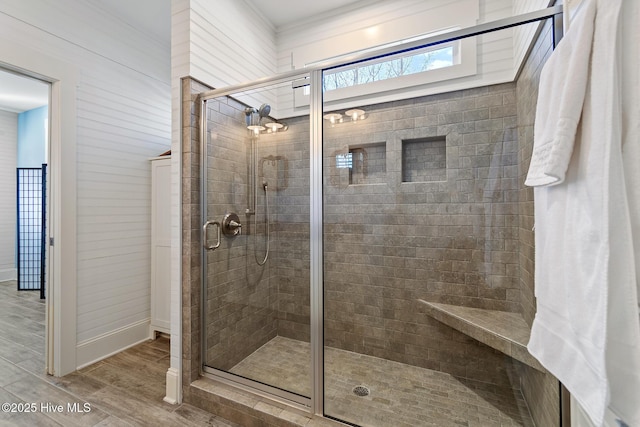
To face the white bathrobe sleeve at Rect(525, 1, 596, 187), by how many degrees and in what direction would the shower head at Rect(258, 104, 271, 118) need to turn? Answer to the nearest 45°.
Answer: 0° — it already faces it

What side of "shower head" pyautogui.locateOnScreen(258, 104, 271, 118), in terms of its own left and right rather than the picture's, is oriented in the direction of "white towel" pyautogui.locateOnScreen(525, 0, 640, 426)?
front

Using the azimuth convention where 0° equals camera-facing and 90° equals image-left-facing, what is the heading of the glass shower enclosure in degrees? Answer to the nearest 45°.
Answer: approximately 45°

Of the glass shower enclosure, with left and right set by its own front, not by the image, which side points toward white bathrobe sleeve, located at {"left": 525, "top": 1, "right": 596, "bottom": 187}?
left

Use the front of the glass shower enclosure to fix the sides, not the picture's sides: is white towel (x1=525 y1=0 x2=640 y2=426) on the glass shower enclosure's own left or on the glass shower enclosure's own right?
on the glass shower enclosure's own left

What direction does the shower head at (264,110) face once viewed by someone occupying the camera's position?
facing the viewer and to the right of the viewer
